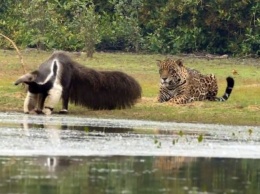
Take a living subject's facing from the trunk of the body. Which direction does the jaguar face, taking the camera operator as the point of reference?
facing the viewer and to the left of the viewer
